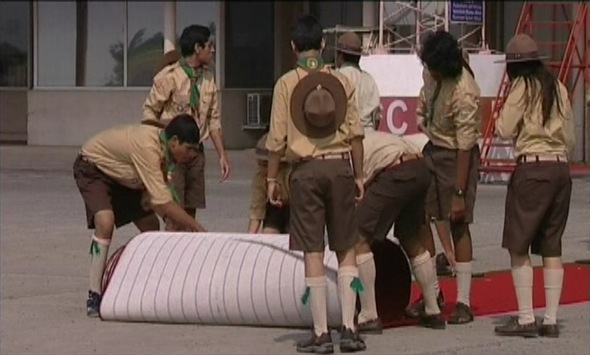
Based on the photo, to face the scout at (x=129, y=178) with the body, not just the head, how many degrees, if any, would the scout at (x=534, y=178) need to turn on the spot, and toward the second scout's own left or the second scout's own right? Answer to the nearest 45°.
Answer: approximately 45° to the second scout's own left

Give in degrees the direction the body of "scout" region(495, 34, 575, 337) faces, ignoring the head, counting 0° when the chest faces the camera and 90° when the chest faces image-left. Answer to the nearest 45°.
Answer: approximately 135°

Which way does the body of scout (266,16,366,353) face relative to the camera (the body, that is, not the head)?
away from the camera

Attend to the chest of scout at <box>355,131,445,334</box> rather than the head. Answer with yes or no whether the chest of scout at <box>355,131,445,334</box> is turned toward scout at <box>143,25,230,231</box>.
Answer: yes

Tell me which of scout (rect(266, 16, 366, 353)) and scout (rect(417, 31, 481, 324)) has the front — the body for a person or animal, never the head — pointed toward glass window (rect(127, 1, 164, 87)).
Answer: scout (rect(266, 16, 366, 353))

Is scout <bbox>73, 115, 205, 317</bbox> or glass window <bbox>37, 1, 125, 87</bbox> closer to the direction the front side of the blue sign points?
the scout
